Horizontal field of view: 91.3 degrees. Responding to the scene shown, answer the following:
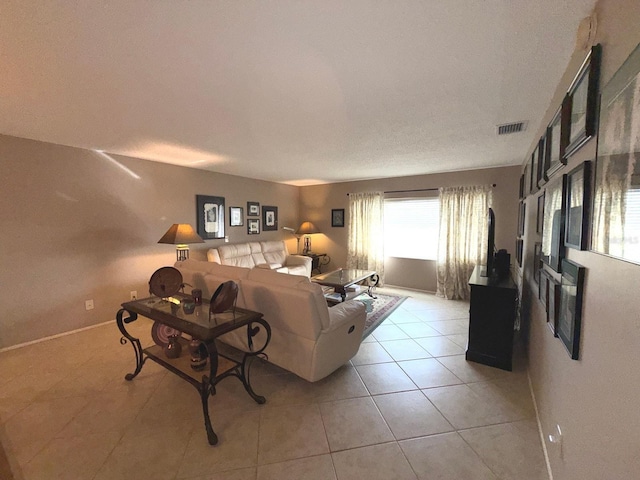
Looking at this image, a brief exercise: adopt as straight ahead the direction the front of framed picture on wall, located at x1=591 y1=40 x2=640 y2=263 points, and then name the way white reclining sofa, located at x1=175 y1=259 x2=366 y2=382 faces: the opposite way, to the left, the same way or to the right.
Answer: to the right

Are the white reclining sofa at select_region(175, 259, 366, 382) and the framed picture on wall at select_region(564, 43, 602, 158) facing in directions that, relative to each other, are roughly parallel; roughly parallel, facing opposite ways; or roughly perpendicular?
roughly perpendicular

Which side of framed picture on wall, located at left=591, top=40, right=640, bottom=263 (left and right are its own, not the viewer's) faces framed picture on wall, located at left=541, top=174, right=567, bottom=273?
right

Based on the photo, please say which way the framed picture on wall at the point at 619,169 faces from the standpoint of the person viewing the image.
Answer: facing to the left of the viewer

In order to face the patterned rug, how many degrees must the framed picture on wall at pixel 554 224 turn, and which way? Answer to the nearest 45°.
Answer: approximately 45° to its right

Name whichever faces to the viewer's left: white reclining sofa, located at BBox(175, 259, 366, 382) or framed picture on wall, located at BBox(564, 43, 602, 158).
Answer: the framed picture on wall

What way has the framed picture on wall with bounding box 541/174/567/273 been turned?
to the viewer's left
